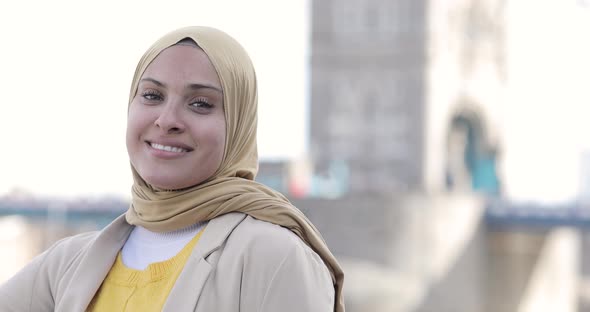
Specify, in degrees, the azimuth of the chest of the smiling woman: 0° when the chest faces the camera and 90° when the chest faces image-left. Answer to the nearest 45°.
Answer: approximately 45°

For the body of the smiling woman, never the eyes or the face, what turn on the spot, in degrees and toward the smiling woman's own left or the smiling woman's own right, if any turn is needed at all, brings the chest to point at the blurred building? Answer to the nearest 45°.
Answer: approximately 135° to the smiling woman's own right
